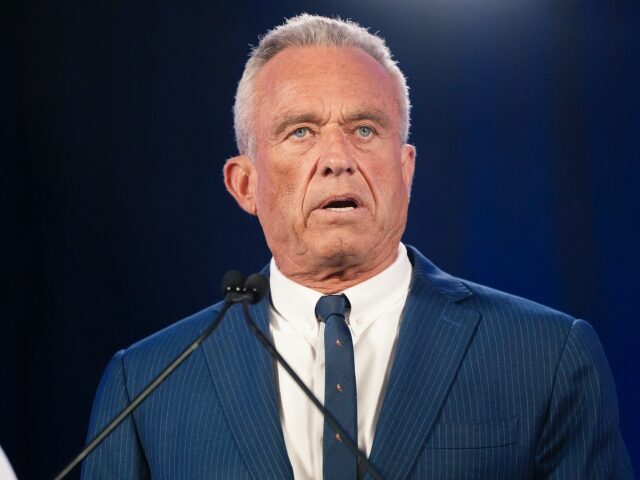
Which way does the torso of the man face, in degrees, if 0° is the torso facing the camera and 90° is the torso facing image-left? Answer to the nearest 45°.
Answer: approximately 0°
